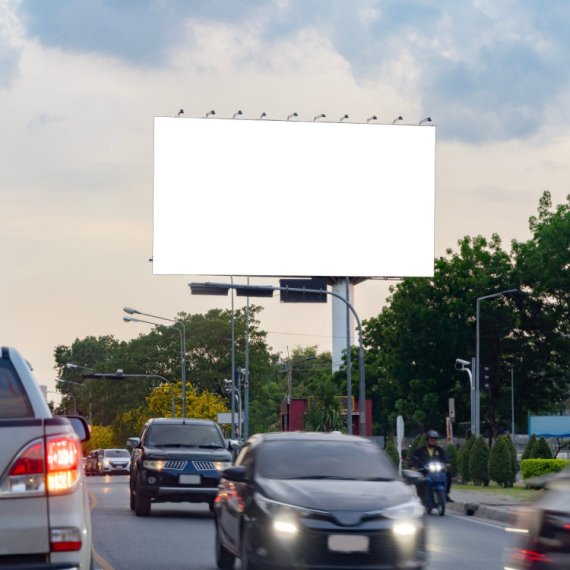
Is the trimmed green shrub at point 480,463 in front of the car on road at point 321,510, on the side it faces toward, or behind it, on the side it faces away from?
behind

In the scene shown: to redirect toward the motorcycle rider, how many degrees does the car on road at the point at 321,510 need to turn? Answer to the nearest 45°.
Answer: approximately 180°

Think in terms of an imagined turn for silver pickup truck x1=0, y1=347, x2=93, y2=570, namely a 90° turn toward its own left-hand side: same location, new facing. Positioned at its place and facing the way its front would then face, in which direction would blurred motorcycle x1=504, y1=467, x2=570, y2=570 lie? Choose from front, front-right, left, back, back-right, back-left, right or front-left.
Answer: back

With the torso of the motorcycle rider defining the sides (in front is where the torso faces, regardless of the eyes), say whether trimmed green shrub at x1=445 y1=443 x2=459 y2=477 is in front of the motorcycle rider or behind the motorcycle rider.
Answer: behind

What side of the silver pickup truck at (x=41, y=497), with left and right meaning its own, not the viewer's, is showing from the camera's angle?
back

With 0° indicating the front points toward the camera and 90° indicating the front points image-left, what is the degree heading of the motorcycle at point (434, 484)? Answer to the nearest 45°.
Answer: approximately 0°

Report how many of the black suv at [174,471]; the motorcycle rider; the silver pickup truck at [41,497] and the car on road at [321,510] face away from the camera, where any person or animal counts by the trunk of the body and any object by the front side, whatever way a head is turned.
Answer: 1

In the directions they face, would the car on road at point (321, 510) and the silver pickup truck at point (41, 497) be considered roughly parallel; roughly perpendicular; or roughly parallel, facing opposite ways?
roughly parallel, facing opposite ways

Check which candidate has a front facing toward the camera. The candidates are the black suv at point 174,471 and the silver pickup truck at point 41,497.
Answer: the black suv

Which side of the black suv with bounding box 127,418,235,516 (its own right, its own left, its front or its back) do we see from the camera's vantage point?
front

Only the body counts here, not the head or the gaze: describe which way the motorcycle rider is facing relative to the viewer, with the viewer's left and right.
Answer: facing the viewer

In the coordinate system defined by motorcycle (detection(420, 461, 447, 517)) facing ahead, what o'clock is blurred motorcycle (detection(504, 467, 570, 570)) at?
The blurred motorcycle is roughly at 12 o'clock from the motorcycle.

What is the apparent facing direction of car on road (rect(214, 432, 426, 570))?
toward the camera

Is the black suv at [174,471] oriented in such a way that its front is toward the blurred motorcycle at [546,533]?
yes

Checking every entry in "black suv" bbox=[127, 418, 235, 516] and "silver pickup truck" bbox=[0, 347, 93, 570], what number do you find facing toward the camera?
1

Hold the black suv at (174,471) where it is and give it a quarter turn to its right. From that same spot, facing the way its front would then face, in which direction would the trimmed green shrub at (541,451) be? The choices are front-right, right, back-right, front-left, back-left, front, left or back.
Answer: back-right

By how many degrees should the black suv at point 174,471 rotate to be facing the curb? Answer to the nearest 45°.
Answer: approximately 135° to its left
